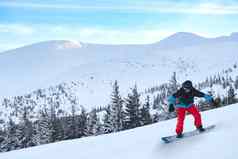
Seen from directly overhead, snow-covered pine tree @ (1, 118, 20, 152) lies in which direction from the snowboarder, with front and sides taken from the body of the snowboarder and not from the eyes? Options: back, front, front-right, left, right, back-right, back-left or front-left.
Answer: back-right

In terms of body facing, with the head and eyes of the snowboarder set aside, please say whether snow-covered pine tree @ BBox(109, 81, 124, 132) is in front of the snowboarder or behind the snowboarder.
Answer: behind

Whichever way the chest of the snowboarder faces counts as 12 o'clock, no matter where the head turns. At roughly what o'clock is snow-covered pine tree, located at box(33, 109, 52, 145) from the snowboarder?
The snow-covered pine tree is roughly at 5 o'clock from the snowboarder.

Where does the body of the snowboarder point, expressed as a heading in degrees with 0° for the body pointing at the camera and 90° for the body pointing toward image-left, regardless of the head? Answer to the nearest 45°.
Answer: approximately 0°

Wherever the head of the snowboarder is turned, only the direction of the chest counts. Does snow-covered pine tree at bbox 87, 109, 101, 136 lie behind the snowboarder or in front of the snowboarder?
behind
